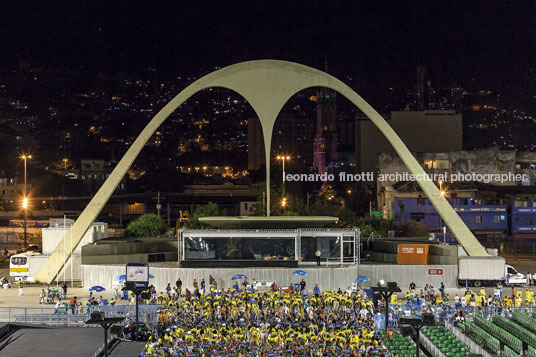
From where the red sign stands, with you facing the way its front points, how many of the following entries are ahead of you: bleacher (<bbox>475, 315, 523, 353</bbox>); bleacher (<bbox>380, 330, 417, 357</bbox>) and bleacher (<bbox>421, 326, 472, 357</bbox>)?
3

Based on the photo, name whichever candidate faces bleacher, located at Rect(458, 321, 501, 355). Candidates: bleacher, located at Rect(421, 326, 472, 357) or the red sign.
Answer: the red sign

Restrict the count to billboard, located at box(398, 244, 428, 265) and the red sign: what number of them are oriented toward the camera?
2

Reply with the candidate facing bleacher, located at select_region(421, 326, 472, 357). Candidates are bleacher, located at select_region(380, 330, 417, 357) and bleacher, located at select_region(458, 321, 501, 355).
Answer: bleacher, located at select_region(458, 321, 501, 355)

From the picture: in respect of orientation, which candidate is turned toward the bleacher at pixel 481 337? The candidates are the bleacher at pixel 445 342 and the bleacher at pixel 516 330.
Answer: the bleacher at pixel 516 330
